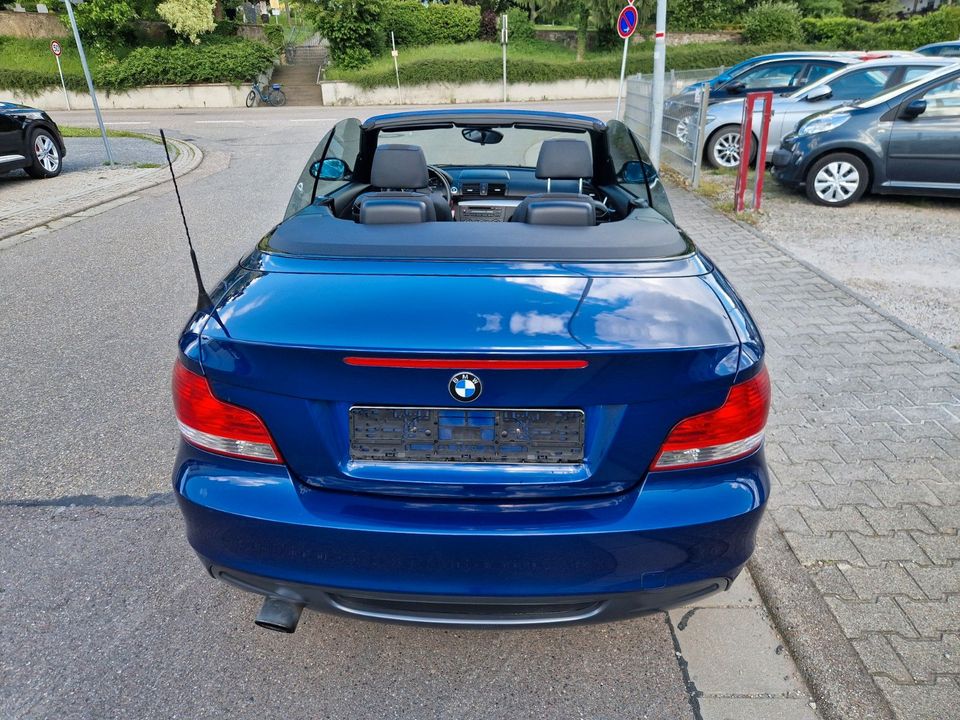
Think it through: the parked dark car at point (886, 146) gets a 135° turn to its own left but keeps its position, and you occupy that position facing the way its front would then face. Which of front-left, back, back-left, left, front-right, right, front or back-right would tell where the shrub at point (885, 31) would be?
back-left

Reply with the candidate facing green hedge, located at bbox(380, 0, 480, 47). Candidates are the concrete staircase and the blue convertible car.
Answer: the blue convertible car

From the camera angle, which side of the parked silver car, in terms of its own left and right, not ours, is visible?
left

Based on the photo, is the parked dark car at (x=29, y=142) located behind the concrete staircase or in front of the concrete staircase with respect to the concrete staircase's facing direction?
in front

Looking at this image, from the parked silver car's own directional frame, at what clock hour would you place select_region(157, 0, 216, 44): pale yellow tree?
The pale yellow tree is roughly at 1 o'clock from the parked silver car.

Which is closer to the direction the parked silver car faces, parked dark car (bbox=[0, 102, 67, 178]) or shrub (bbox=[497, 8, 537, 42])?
the parked dark car

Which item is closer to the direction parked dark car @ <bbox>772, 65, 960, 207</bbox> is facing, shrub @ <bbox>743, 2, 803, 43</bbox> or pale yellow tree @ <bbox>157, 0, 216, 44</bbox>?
the pale yellow tree

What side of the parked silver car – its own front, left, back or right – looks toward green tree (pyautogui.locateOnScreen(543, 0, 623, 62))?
right

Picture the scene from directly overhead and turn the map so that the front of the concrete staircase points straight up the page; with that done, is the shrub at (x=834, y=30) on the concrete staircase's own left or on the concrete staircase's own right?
on the concrete staircase's own left

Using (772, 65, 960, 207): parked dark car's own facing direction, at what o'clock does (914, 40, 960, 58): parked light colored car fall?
(914, 40, 960, 58): parked light colored car is roughly at 3 o'clock from (772, 65, 960, 207): parked dark car.

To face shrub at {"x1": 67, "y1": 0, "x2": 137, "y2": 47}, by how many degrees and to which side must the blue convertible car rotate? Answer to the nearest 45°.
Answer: approximately 45° to its left

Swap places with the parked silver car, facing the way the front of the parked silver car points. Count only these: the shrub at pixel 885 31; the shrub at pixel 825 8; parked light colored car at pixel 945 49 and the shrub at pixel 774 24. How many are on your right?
4

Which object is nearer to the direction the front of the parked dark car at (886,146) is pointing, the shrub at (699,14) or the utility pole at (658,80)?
the utility pole

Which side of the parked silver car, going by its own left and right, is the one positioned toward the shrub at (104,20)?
front

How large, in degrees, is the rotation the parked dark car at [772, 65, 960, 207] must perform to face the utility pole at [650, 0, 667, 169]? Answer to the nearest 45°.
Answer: approximately 45° to its right

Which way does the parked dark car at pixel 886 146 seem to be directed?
to the viewer's left

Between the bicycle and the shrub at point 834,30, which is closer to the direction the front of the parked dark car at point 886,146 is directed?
the bicycle

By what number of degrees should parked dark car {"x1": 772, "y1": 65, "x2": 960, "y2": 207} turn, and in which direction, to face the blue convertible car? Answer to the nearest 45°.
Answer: approximately 90° to its left

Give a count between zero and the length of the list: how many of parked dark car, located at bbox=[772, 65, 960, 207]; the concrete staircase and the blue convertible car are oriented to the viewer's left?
1

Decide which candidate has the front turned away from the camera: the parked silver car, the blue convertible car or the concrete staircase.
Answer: the blue convertible car

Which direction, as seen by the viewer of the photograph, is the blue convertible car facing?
facing away from the viewer
